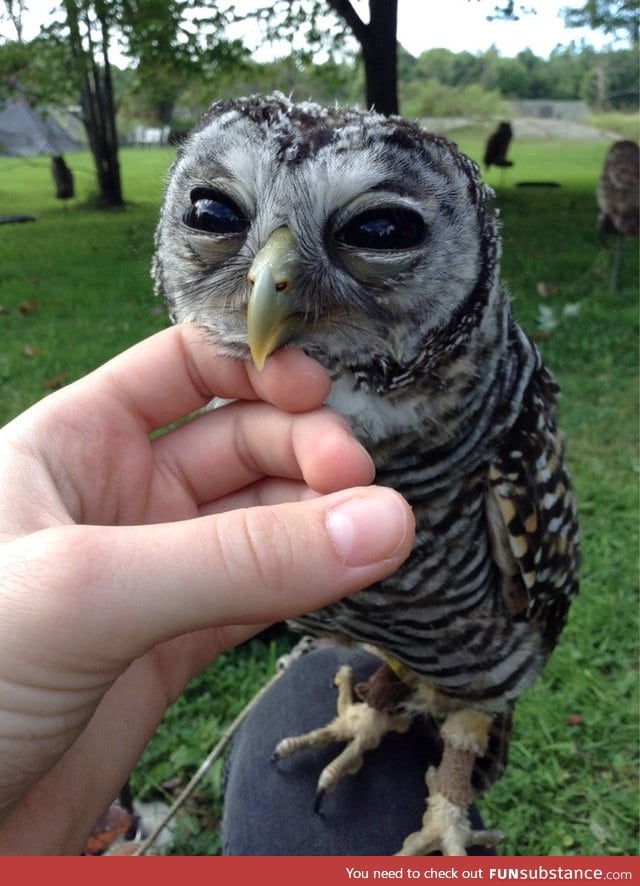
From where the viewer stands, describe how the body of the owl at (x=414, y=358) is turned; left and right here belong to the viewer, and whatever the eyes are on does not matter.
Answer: facing the viewer and to the left of the viewer

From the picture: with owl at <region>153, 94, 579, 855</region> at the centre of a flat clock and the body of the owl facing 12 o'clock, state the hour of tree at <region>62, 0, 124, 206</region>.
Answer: The tree is roughly at 4 o'clock from the owl.

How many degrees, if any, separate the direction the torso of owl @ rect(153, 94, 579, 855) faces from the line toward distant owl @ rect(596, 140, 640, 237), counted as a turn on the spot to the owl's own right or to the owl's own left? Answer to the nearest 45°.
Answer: approximately 135° to the owl's own right

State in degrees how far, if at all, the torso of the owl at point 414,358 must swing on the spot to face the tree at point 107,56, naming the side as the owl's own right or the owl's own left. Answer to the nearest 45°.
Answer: approximately 135° to the owl's own right
